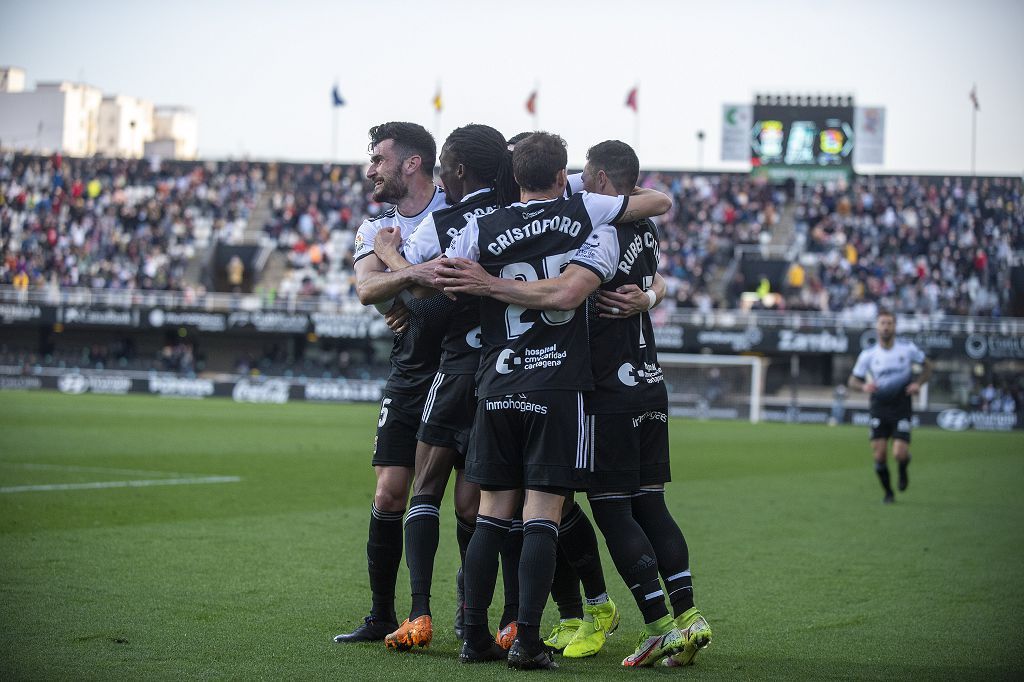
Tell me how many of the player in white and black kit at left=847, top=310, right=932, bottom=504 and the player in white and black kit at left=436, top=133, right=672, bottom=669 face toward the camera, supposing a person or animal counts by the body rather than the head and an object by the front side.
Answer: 1

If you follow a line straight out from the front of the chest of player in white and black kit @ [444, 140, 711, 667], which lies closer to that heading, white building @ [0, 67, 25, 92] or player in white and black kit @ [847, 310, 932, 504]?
the white building

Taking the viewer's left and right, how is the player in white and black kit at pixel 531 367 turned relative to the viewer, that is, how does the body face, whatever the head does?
facing away from the viewer

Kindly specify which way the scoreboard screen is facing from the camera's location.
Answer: facing the viewer

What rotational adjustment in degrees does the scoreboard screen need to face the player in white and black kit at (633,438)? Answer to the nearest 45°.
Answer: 0° — it already faces them

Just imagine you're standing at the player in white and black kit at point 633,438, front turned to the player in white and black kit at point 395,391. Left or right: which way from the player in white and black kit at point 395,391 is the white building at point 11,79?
right

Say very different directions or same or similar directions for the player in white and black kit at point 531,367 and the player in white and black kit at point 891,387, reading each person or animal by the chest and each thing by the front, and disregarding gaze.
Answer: very different directions

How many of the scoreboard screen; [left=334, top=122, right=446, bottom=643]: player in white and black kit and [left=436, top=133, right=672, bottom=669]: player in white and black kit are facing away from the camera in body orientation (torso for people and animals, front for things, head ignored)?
1

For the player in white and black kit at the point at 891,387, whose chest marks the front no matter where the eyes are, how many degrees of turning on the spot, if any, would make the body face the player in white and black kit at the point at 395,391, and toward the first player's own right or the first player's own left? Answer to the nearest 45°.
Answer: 0° — they already face them

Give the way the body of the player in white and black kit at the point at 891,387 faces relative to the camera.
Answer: toward the camera

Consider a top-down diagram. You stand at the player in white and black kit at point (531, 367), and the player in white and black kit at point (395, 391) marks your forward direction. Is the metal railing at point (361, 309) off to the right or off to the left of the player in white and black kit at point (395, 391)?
right

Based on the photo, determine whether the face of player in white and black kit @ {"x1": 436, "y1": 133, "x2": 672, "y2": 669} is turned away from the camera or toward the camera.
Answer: away from the camera

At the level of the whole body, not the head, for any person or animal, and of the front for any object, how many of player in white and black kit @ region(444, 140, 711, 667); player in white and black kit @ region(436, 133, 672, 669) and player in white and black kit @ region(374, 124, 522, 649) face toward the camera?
0

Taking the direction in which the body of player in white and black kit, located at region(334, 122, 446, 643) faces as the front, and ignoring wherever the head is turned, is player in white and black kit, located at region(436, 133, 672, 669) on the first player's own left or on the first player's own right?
on the first player's own left

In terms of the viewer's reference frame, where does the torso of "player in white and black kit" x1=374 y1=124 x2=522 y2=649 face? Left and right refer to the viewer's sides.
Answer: facing away from the viewer and to the left of the viewer
